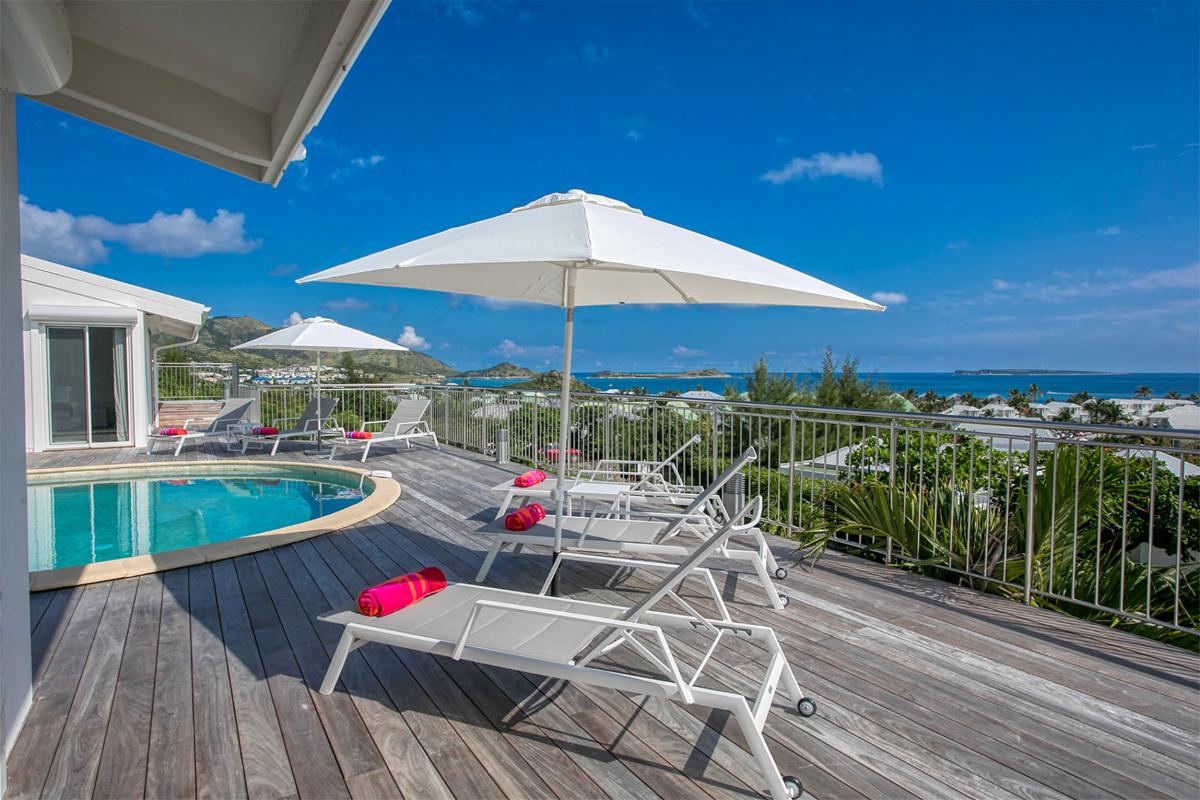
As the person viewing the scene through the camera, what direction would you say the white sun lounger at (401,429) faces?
facing the viewer and to the left of the viewer

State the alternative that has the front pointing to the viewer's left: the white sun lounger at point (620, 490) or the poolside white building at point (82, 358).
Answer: the white sun lounger

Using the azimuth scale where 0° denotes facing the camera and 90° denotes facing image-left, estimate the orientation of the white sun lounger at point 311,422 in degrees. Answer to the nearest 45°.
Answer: approximately 45°

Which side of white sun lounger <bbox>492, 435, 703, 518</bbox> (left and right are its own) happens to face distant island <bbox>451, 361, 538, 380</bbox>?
right

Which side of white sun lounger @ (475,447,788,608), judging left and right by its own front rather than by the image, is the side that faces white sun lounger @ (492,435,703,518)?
right

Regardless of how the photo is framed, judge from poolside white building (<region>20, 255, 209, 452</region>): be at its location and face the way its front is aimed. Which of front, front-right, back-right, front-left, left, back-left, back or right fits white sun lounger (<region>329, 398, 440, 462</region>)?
front-left

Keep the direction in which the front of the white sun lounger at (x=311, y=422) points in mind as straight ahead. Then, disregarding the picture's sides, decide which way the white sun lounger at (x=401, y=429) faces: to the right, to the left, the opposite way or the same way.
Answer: the same way

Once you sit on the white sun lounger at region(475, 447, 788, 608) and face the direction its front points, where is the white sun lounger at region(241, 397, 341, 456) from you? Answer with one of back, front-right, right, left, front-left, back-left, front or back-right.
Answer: front-right

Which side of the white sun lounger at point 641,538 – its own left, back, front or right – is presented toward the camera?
left

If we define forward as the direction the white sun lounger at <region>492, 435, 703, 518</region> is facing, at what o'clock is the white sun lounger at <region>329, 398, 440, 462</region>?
the white sun lounger at <region>329, 398, 440, 462</region> is roughly at 2 o'clock from the white sun lounger at <region>492, 435, 703, 518</region>.

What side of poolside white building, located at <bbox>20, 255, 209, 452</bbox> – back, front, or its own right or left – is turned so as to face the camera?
front

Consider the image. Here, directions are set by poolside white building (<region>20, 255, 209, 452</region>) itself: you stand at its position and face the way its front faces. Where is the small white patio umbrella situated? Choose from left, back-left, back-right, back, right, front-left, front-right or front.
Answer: front-left

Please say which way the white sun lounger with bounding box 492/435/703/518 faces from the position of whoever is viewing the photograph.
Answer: facing to the left of the viewer
